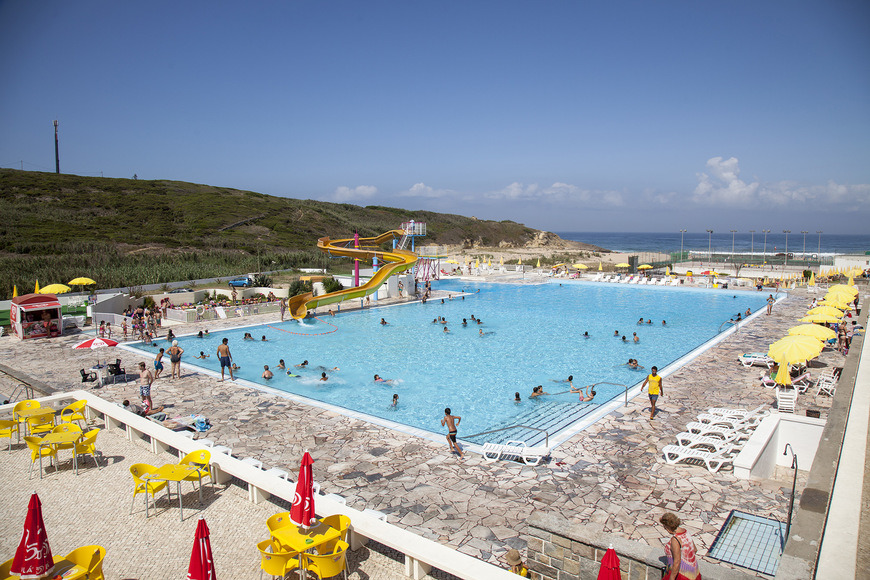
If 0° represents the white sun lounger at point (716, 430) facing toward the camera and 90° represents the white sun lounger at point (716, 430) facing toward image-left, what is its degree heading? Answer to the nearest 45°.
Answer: approximately 90°

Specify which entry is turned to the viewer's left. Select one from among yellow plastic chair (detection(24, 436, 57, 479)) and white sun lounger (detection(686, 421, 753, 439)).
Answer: the white sun lounger

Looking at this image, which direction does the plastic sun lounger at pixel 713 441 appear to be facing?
to the viewer's left

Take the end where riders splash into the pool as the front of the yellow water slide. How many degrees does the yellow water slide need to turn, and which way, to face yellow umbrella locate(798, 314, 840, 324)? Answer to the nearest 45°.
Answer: approximately 90° to its left

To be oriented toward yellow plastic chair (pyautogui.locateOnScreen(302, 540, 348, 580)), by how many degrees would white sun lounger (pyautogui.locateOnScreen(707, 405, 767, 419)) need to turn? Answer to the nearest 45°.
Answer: approximately 90° to its left

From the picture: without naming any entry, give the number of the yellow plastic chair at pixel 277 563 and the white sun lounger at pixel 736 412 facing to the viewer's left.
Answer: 1

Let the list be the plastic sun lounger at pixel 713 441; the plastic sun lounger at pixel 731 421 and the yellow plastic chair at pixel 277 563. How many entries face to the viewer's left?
2

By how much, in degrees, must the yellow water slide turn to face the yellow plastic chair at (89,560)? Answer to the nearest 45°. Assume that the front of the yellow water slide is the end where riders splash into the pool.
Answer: approximately 45° to its left

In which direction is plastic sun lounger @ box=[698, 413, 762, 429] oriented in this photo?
to the viewer's left

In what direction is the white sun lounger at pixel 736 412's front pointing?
to the viewer's left
